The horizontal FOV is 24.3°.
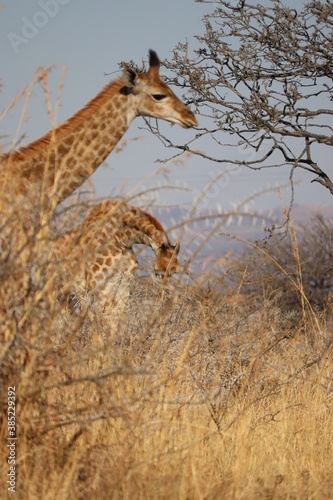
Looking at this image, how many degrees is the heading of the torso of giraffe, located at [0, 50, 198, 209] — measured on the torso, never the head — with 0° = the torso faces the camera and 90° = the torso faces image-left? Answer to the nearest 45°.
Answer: approximately 270°
